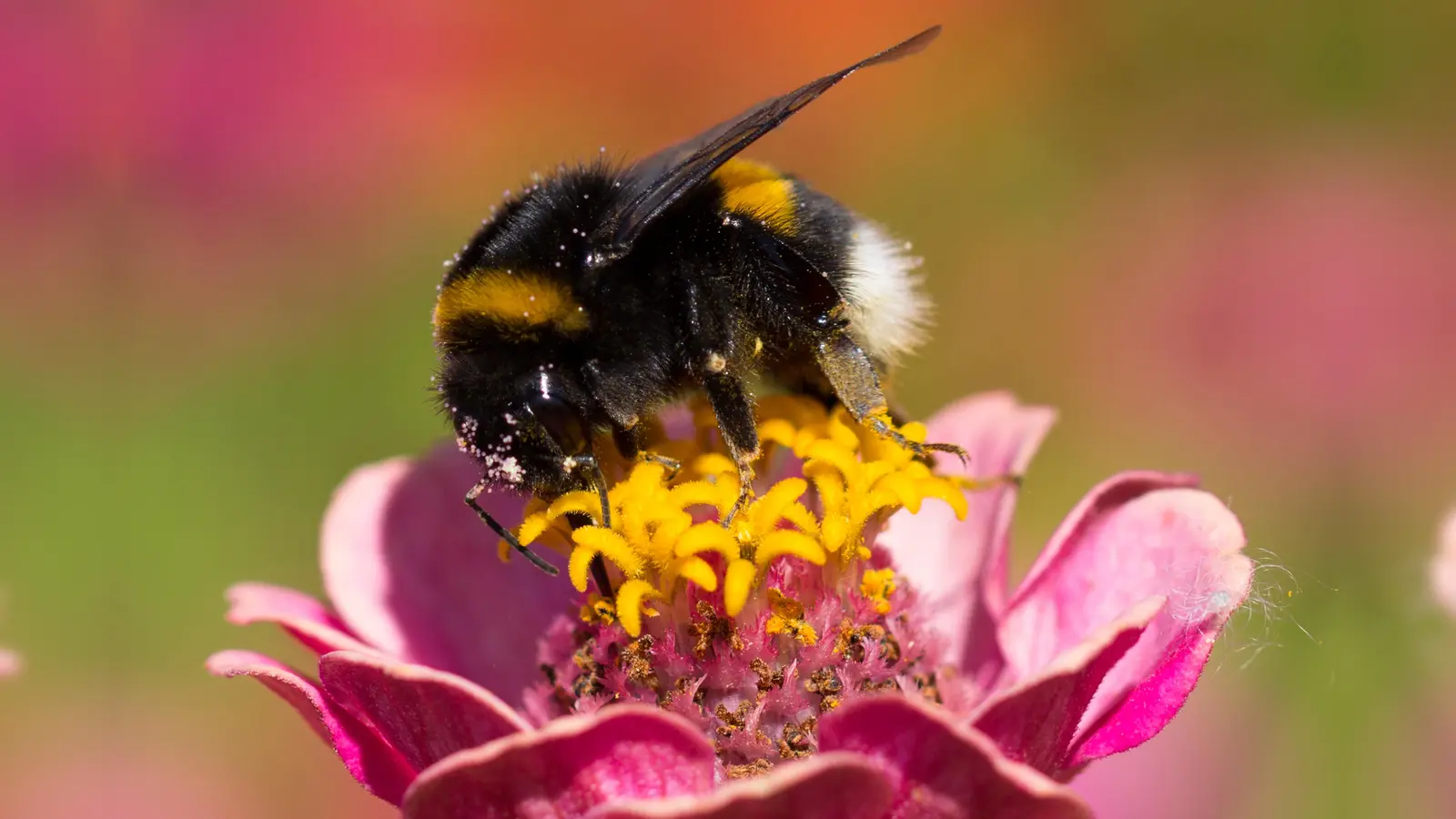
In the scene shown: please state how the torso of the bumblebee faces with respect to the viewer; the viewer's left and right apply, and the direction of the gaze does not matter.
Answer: facing to the left of the viewer

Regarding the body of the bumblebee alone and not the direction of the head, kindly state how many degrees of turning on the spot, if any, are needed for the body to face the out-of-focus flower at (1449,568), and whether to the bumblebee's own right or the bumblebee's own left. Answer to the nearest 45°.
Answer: approximately 180°

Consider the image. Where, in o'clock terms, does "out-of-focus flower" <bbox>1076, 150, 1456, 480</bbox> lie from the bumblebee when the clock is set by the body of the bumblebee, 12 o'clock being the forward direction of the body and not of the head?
The out-of-focus flower is roughly at 4 o'clock from the bumblebee.

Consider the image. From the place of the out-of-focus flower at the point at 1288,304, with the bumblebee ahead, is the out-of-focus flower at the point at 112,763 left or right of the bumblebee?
right
